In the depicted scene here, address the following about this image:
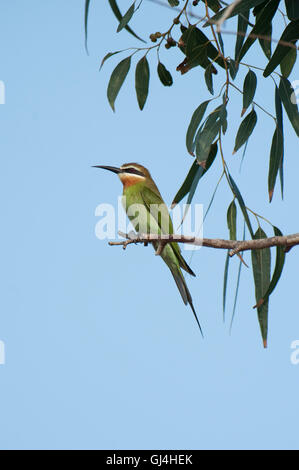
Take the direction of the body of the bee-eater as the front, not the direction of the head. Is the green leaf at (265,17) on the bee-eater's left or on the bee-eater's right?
on the bee-eater's left

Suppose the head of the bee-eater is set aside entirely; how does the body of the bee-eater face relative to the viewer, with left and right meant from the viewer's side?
facing to the left of the viewer
